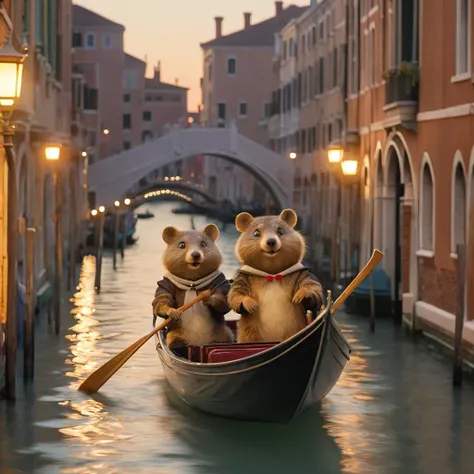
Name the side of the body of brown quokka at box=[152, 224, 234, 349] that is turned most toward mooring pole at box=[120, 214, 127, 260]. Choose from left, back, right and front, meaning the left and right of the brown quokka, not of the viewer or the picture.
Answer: back

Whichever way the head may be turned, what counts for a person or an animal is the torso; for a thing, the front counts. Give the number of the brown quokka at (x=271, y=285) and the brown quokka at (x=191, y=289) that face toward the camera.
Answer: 2

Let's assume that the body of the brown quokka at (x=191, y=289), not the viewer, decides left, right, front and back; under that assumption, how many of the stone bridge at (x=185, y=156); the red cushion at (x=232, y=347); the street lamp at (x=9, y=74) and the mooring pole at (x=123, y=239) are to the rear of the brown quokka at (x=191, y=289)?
2

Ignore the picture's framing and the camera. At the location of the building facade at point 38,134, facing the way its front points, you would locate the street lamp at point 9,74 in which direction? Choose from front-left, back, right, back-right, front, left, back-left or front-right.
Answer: front-right

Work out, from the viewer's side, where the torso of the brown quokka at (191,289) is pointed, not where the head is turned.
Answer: toward the camera

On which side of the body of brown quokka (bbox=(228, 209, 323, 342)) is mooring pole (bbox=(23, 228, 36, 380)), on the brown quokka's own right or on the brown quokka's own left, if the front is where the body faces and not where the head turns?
on the brown quokka's own right

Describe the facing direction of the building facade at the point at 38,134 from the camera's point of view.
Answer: facing the viewer and to the right of the viewer

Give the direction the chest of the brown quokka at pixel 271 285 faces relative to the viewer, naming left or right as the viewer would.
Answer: facing the viewer

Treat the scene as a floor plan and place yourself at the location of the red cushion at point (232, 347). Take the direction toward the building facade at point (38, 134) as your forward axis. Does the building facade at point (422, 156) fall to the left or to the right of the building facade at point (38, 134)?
right

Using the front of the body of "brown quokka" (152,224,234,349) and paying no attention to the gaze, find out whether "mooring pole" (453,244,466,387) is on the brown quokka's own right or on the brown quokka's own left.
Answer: on the brown quokka's own left

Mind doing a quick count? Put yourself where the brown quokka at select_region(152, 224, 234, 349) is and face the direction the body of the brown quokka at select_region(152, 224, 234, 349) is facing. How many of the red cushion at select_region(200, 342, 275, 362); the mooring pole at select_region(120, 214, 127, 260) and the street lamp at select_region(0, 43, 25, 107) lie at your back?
1

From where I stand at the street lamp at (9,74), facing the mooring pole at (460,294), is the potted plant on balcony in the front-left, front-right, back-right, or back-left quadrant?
front-left
